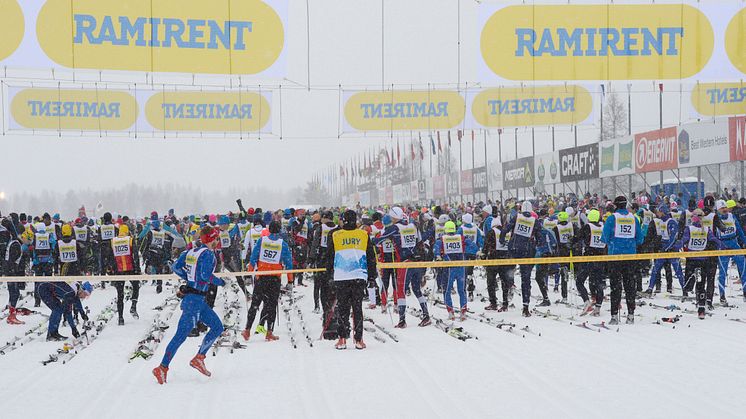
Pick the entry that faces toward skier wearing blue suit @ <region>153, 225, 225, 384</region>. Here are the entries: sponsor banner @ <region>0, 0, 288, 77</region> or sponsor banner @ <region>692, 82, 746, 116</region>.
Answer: sponsor banner @ <region>0, 0, 288, 77</region>

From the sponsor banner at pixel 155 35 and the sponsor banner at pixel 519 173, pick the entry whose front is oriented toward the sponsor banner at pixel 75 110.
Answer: the sponsor banner at pixel 519 173

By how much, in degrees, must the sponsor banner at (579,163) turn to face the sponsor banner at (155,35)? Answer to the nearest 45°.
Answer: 0° — it already faces it

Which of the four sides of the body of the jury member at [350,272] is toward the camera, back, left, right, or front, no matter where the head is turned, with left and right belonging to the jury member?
back

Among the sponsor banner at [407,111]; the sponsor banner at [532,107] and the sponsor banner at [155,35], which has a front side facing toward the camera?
the sponsor banner at [155,35]

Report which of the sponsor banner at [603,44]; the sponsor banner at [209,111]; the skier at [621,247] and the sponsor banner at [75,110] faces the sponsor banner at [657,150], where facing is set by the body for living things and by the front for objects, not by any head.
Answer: the skier

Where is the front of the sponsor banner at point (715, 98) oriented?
away from the camera

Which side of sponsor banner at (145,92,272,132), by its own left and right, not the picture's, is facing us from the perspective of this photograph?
back

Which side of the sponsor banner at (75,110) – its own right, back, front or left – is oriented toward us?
back

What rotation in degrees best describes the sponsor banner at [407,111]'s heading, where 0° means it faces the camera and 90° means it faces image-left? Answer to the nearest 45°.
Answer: approximately 180°

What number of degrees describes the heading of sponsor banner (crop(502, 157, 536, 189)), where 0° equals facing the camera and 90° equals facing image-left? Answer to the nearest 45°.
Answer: approximately 45°

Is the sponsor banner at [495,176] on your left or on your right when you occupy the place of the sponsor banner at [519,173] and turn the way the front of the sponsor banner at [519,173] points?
on your right

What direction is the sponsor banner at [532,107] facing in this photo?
away from the camera
